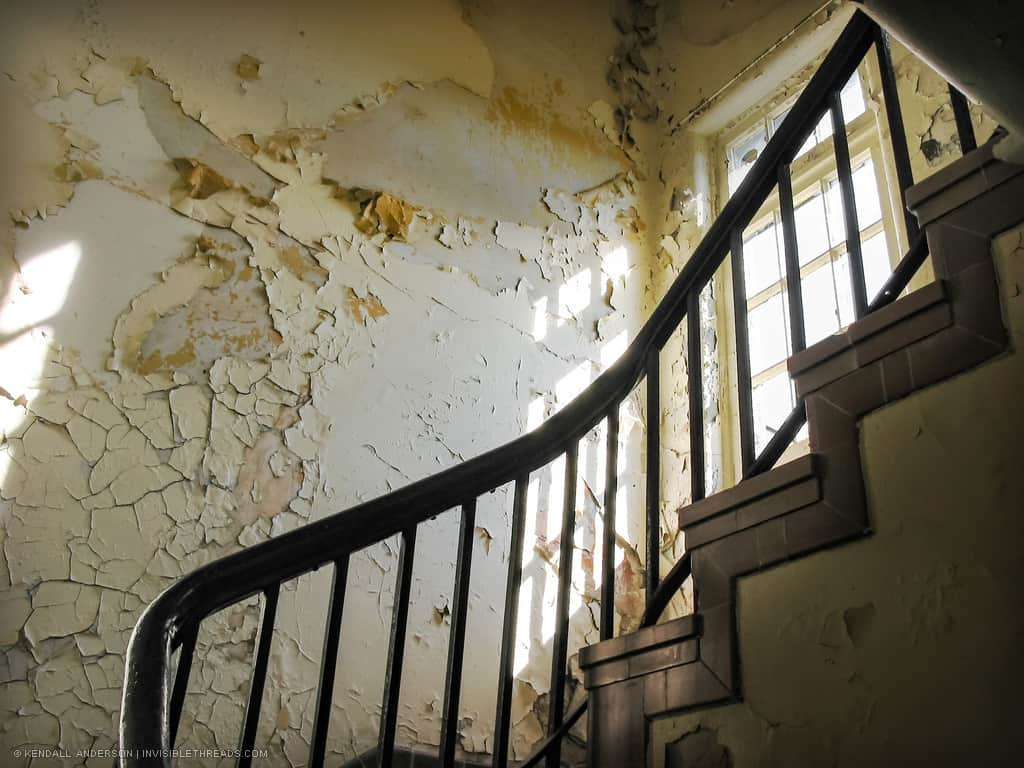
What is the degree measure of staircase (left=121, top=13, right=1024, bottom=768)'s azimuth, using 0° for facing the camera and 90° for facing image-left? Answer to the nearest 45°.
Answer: approximately 90°
